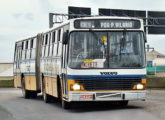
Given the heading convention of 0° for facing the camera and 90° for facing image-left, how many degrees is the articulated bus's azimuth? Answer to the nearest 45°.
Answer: approximately 0°
